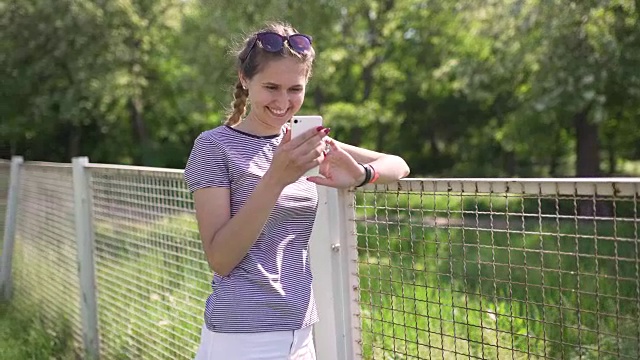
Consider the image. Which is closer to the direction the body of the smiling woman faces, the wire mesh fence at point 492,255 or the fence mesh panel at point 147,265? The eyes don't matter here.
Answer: the wire mesh fence

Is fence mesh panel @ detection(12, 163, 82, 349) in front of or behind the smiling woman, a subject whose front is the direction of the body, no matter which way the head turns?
behind

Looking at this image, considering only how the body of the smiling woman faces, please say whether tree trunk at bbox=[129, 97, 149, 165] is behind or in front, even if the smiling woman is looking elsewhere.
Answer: behind

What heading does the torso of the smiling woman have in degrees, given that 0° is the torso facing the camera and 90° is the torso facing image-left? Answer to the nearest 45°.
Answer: approximately 315°

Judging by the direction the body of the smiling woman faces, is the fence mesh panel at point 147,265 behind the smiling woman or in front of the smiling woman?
behind

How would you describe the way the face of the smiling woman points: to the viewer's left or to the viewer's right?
to the viewer's right

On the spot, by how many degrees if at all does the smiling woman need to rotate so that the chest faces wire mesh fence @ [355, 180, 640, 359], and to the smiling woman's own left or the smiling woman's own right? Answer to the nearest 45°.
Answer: approximately 45° to the smiling woman's own left

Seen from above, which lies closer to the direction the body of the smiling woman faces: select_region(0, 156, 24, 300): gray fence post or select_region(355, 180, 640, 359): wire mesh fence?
the wire mesh fence

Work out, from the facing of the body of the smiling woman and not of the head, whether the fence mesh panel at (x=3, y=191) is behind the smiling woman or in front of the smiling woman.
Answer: behind
